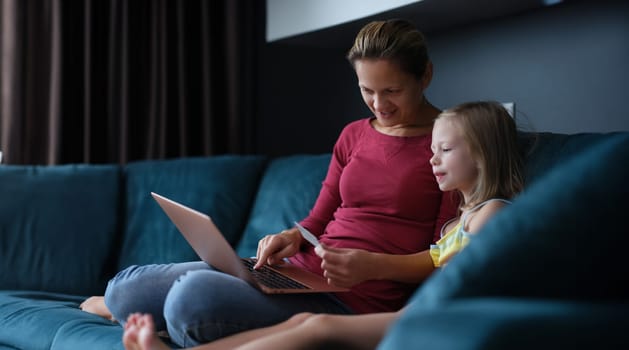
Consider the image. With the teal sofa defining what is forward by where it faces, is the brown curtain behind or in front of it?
behind

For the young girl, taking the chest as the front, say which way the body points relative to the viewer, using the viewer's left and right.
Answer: facing to the left of the viewer

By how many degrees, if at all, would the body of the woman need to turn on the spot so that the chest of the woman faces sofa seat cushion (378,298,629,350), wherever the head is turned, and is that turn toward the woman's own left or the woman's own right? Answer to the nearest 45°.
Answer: approximately 45° to the woman's own left

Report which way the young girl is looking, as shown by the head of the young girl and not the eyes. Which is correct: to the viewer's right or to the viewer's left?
to the viewer's left

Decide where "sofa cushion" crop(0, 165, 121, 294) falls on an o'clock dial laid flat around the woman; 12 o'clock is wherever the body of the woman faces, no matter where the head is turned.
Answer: The sofa cushion is roughly at 3 o'clock from the woman.

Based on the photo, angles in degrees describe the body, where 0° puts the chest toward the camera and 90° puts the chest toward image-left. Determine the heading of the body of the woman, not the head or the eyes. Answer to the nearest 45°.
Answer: approximately 45°

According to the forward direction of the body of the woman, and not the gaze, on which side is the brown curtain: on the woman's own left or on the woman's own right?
on the woman's own right

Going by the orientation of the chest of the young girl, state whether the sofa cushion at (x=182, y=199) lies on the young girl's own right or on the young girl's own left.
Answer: on the young girl's own right
